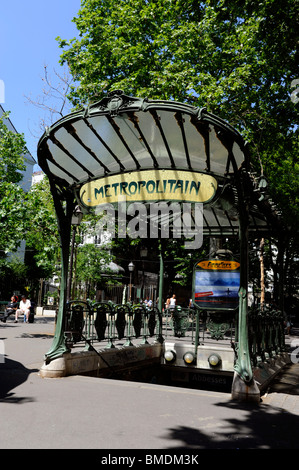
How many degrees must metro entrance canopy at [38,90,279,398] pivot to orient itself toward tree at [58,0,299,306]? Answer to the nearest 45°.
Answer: approximately 135° to its right

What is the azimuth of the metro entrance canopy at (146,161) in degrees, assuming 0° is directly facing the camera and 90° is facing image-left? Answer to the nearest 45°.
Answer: approximately 45°
